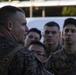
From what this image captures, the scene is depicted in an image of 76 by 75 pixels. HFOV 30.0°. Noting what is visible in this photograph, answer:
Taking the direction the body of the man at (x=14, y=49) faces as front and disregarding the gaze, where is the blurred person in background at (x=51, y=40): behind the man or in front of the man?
in front

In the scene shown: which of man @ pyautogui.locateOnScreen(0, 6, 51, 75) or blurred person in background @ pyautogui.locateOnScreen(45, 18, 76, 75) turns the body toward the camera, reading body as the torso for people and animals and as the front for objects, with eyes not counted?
the blurred person in background

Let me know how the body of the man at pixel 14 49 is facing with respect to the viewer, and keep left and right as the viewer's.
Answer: facing away from the viewer and to the right of the viewer

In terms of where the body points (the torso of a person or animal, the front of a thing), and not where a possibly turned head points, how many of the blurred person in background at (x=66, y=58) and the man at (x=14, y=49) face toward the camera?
1

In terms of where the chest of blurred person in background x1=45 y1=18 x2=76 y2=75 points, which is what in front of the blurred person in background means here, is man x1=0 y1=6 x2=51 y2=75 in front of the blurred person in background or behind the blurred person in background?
in front

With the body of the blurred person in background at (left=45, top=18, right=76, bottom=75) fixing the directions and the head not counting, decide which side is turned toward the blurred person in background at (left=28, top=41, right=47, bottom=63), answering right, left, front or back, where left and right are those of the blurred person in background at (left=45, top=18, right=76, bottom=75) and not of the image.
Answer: right

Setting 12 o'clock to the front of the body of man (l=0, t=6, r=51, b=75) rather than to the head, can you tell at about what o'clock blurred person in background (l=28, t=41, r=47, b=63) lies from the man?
The blurred person in background is roughly at 11 o'clock from the man.

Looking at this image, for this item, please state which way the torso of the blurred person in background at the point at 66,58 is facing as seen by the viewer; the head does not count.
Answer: toward the camera
